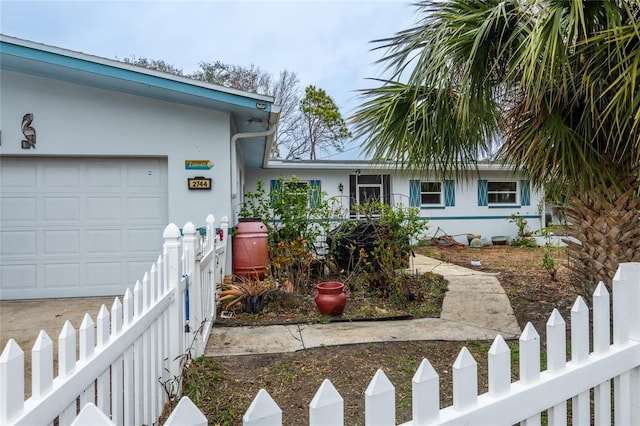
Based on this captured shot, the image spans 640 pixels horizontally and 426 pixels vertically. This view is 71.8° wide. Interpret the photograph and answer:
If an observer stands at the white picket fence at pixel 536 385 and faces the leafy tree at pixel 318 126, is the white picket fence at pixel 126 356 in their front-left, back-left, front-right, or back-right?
front-left

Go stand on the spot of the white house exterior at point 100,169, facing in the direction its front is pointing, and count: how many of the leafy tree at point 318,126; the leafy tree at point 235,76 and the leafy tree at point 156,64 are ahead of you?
0

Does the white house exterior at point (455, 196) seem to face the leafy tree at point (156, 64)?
no

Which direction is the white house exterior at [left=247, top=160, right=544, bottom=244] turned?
toward the camera

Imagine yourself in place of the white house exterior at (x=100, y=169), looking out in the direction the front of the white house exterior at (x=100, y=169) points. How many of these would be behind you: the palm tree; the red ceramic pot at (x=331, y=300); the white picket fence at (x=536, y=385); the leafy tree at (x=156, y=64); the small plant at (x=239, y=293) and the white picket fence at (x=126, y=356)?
1

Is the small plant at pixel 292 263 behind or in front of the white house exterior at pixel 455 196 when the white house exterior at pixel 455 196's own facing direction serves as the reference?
in front

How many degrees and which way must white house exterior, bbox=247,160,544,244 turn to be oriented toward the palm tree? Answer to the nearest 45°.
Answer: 0° — it already faces it

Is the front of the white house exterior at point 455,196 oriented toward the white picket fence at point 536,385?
yes

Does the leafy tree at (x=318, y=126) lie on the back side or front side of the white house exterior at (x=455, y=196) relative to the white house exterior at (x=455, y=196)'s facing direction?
on the back side

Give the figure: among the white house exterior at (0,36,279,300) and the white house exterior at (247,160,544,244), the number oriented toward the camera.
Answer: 2

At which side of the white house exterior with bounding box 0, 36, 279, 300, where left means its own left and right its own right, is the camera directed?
front

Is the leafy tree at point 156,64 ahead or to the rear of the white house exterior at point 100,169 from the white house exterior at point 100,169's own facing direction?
to the rear

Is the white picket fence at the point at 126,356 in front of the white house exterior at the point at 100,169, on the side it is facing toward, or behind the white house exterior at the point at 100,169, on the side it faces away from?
in front

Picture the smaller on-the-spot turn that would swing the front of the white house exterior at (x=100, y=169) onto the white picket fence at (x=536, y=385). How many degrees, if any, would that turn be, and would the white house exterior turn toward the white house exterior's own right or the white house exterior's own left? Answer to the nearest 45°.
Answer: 0° — it already faces it

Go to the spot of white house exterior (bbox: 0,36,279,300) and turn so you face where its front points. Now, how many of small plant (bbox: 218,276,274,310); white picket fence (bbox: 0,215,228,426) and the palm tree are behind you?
0

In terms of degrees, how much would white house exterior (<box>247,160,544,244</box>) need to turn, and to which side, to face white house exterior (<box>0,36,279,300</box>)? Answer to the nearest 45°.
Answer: approximately 45° to its right
